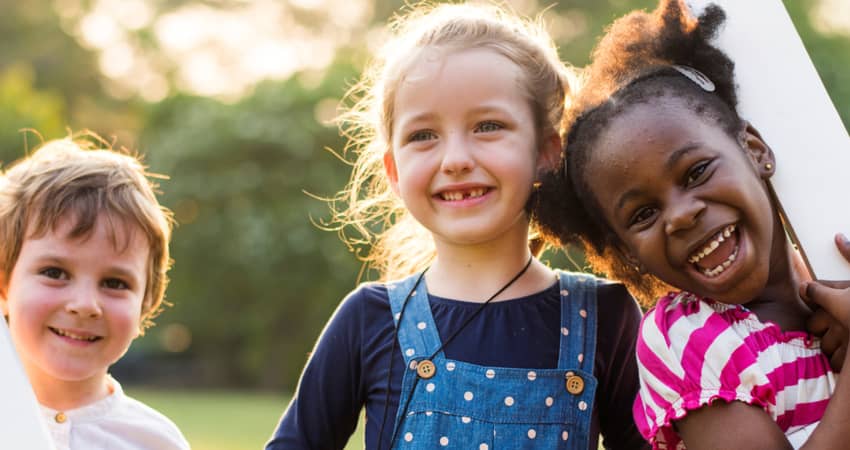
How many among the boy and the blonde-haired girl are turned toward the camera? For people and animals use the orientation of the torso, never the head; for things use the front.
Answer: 2

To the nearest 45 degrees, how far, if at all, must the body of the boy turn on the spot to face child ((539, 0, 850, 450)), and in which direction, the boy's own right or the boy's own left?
approximately 45° to the boy's own left

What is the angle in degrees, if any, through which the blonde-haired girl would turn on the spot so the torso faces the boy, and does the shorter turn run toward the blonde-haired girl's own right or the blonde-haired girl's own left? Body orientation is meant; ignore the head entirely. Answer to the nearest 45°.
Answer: approximately 90° to the blonde-haired girl's own right

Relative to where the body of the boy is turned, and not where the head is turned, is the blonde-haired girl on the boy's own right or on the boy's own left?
on the boy's own left

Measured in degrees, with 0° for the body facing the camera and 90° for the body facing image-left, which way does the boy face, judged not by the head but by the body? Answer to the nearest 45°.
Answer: approximately 0°
